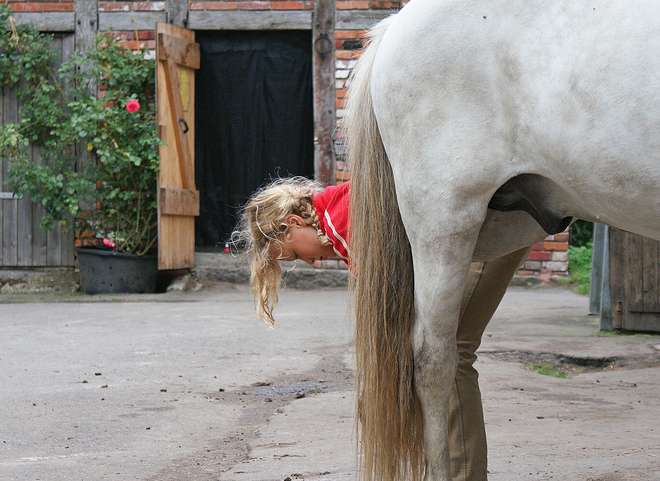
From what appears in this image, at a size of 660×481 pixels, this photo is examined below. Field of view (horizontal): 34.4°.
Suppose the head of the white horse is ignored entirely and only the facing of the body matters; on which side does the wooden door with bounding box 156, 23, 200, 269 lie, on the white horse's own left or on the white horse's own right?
on the white horse's own left

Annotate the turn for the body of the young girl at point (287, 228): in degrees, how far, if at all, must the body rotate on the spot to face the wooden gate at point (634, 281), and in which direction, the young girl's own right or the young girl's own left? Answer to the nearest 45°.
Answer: approximately 135° to the young girl's own right

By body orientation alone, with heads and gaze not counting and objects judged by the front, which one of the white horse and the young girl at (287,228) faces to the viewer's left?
the young girl

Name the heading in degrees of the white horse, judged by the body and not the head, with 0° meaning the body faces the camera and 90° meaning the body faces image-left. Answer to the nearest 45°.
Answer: approximately 270°

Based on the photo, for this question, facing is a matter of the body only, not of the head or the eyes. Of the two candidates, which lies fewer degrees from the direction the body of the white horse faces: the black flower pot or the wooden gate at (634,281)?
the wooden gate

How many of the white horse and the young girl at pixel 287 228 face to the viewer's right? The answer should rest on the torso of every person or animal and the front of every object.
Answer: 1

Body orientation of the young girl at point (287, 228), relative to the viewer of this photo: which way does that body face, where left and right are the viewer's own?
facing to the left of the viewer
